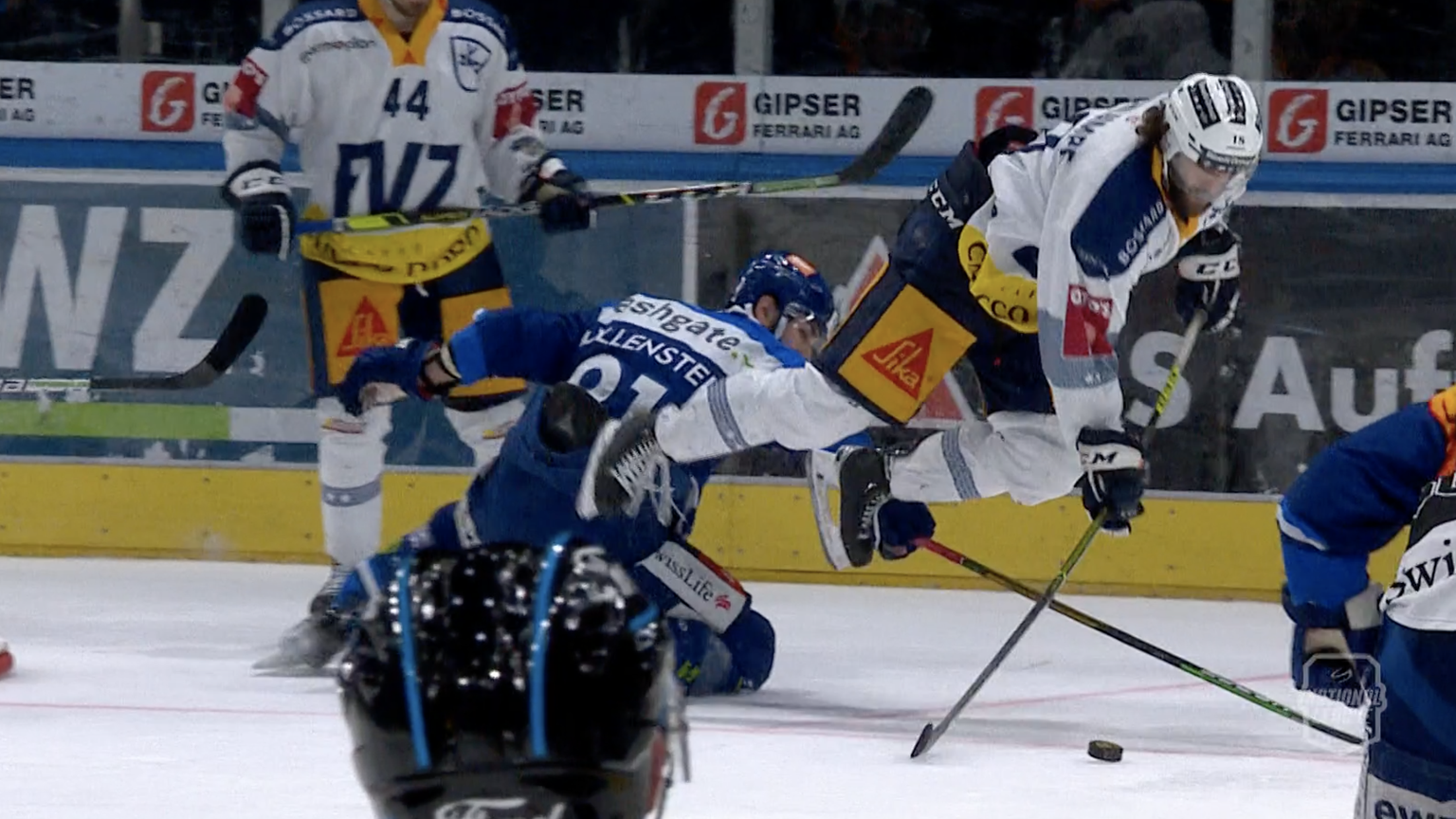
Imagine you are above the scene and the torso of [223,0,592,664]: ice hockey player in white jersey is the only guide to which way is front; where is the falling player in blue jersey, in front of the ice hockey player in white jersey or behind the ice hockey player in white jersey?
in front

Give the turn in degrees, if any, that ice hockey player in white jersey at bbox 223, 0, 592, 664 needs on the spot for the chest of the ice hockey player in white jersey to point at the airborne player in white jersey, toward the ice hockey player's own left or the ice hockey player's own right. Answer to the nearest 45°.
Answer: approximately 45° to the ice hockey player's own left

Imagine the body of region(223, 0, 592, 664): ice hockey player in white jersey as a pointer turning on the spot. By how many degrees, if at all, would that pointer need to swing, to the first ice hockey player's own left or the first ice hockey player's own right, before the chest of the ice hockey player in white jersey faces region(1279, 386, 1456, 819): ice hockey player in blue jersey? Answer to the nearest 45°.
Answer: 0° — they already face them

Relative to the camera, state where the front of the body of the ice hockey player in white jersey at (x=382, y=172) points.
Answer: toward the camera
